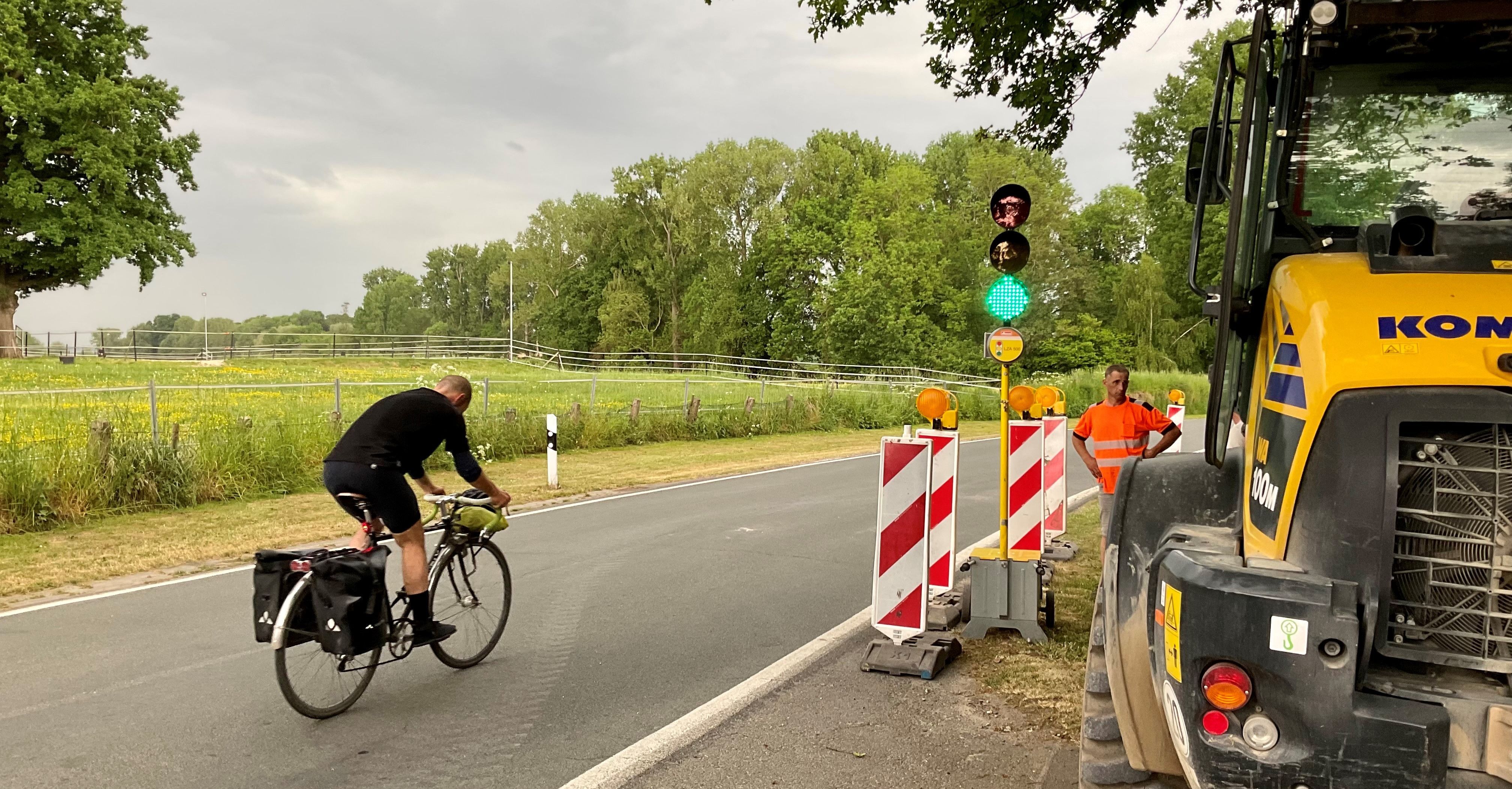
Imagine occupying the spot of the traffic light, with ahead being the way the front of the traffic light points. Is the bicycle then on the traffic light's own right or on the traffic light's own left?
on the traffic light's own right

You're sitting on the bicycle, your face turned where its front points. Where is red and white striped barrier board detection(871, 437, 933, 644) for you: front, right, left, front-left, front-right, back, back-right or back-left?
front-right

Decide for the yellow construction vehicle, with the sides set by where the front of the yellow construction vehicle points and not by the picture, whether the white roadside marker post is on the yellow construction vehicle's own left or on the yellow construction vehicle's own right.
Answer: on the yellow construction vehicle's own left

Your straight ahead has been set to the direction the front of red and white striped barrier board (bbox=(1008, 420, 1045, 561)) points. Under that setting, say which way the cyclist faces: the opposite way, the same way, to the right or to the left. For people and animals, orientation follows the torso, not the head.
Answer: the opposite way

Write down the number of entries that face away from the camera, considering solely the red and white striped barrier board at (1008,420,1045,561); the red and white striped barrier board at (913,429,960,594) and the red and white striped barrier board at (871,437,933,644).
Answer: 0

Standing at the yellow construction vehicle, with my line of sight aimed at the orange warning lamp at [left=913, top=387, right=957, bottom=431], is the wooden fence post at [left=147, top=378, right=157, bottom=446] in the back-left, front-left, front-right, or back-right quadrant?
front-left

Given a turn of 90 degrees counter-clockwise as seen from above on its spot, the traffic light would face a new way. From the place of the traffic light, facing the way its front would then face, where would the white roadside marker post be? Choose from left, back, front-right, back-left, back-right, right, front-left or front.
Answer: back-left

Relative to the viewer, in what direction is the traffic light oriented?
toward the camera

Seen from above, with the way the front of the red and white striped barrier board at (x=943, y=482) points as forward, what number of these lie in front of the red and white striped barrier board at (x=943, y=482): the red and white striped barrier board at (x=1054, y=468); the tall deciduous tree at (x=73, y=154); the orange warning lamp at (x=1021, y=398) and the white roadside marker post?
0

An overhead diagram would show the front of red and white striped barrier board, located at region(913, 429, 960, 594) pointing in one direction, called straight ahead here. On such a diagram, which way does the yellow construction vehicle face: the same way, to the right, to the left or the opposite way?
the opposite way

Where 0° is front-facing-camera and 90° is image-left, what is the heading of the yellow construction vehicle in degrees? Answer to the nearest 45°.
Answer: approximately 180°

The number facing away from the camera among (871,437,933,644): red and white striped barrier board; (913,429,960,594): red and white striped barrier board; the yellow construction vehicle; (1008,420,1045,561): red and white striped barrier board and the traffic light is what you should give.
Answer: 1

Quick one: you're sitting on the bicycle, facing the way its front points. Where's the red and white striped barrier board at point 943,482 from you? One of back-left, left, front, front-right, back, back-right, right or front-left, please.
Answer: front-right

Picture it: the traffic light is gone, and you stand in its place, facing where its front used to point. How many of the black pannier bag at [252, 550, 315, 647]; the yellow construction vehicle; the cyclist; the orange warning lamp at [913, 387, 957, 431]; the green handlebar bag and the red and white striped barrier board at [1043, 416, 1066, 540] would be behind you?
1

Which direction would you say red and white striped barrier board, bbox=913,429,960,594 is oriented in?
toward the camera

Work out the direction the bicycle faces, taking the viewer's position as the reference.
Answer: facing away from the viewer and to the right of the viewer

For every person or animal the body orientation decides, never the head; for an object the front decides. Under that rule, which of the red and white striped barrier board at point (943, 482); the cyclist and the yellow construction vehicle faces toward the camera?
the red and white striped barrier board

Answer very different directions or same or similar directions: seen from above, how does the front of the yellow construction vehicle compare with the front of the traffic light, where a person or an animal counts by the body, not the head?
very different directions

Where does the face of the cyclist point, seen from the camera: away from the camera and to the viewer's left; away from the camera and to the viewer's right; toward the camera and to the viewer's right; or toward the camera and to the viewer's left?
away from the camera and to the viewer's right
